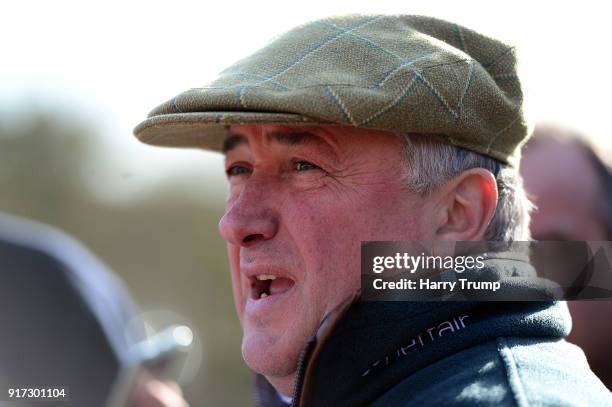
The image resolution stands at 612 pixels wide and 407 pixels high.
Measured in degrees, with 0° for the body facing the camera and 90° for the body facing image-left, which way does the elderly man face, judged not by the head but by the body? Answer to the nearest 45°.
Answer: approximately 45°

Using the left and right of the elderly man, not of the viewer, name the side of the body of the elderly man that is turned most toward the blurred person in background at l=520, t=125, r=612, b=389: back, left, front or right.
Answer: back

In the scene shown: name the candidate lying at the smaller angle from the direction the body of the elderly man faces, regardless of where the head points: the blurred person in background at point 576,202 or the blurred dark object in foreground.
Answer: the blurred dark object in foreground
